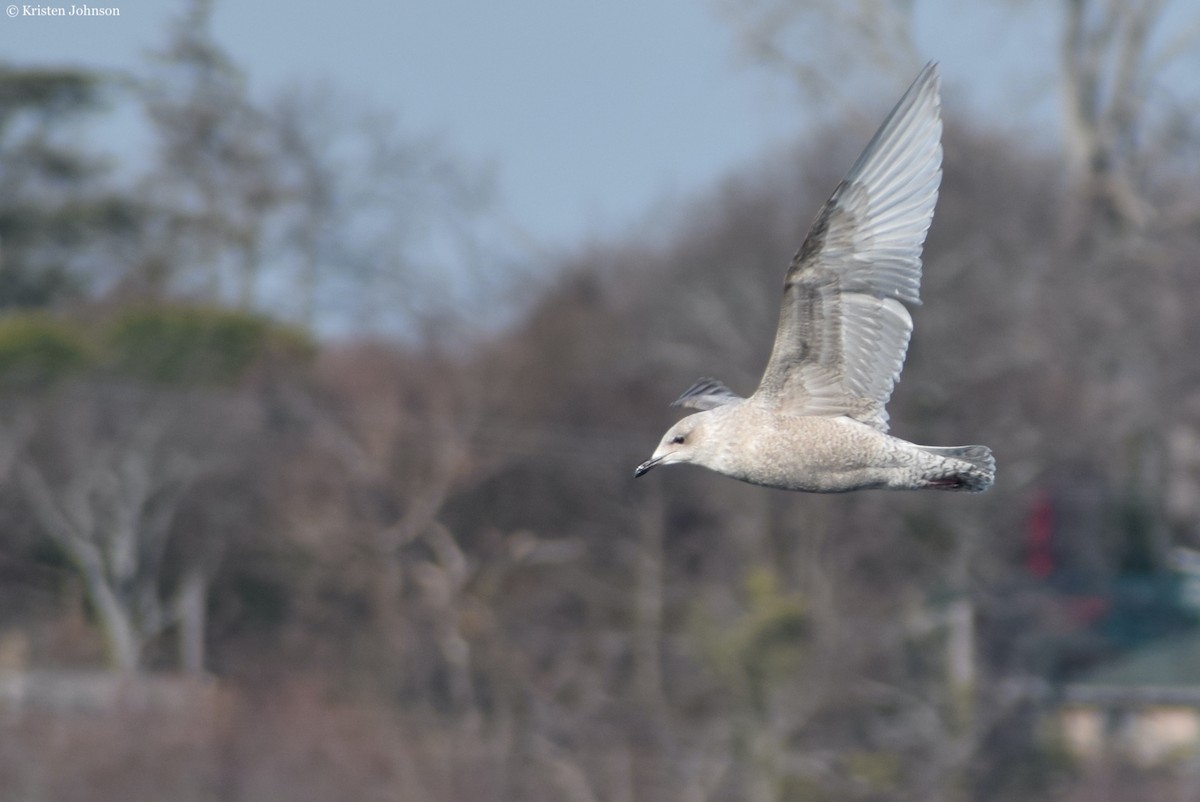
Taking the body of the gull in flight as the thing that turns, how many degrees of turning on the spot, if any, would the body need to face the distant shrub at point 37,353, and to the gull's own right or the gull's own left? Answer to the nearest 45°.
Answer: approximately 45° to the gull's own right

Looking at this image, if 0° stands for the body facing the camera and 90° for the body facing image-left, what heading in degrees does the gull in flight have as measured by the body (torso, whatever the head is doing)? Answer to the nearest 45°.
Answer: approximately 90°

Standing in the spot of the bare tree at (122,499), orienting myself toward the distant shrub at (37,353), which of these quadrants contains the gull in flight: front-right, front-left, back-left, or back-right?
back-left

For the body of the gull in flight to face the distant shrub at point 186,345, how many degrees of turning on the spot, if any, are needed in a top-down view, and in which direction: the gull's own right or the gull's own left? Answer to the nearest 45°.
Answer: approximately 45° to the gull's own right

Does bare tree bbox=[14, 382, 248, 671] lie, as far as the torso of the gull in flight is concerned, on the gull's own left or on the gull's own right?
on the gull's own right
